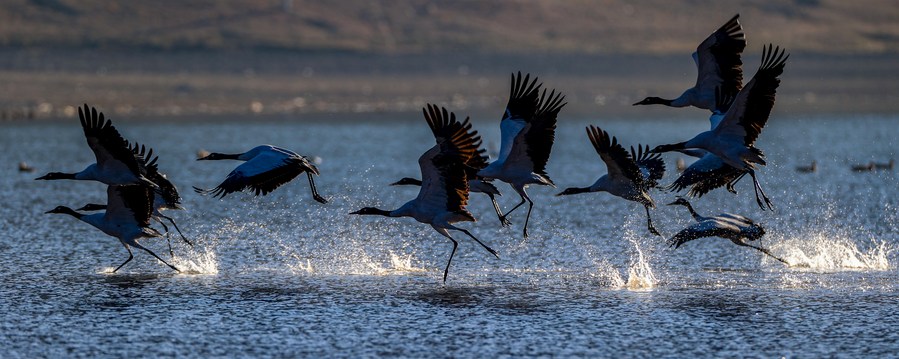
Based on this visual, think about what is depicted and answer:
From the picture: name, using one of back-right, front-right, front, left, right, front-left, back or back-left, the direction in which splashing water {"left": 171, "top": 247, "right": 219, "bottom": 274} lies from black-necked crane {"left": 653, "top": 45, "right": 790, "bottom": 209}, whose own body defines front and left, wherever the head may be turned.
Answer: front

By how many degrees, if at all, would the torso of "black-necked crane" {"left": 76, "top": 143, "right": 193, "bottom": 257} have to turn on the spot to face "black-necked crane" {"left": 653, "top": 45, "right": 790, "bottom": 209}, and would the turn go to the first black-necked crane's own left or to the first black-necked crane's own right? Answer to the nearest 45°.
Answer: approximately 135° to the first black-necked crane's own left

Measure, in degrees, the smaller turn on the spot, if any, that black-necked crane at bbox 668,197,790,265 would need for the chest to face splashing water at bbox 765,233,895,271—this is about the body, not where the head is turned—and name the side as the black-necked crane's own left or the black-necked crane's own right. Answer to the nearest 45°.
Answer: approximately 135° to the black-necked crane's own right

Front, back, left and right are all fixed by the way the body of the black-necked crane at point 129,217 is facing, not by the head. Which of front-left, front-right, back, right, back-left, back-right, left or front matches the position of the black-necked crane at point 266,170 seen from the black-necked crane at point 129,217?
back-left

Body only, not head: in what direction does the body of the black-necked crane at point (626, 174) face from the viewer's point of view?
to the viewer's left

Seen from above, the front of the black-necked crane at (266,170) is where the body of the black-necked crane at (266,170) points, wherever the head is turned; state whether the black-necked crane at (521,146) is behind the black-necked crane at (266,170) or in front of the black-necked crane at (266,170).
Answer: behind

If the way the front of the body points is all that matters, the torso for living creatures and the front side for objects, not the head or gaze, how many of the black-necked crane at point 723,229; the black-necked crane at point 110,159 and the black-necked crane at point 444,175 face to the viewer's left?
3

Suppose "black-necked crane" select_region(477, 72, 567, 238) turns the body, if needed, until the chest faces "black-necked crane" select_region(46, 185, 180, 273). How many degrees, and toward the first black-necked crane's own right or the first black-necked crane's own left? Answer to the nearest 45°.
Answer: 0° — it already faces it

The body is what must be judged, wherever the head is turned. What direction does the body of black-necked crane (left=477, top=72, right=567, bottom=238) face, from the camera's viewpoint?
to the viewer's left

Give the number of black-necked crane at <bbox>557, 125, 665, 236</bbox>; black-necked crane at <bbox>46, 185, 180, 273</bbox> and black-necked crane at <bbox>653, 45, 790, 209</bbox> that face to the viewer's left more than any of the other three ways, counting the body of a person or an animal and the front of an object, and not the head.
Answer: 3

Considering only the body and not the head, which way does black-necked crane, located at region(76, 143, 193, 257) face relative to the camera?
to the viewer's left

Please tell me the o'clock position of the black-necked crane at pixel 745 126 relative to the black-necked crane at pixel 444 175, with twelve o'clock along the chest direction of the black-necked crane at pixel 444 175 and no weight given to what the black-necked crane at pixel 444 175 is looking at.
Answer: the black-necked crane at pixel 745 126 is roughly at 6 o'clock from the black-necked crane at pixel 444 175.

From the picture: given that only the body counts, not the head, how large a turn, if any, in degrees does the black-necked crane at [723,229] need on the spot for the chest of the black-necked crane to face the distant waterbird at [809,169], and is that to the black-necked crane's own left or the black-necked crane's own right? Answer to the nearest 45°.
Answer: approximately 90° to the black-necked crane's own right

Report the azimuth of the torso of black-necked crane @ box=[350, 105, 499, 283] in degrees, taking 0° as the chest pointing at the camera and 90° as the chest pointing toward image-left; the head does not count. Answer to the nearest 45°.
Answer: approximately 90°

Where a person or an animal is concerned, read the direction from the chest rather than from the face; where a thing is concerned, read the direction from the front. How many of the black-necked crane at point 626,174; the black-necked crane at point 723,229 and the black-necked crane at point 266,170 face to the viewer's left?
3

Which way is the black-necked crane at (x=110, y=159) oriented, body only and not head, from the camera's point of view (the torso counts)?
to the viewer's left
